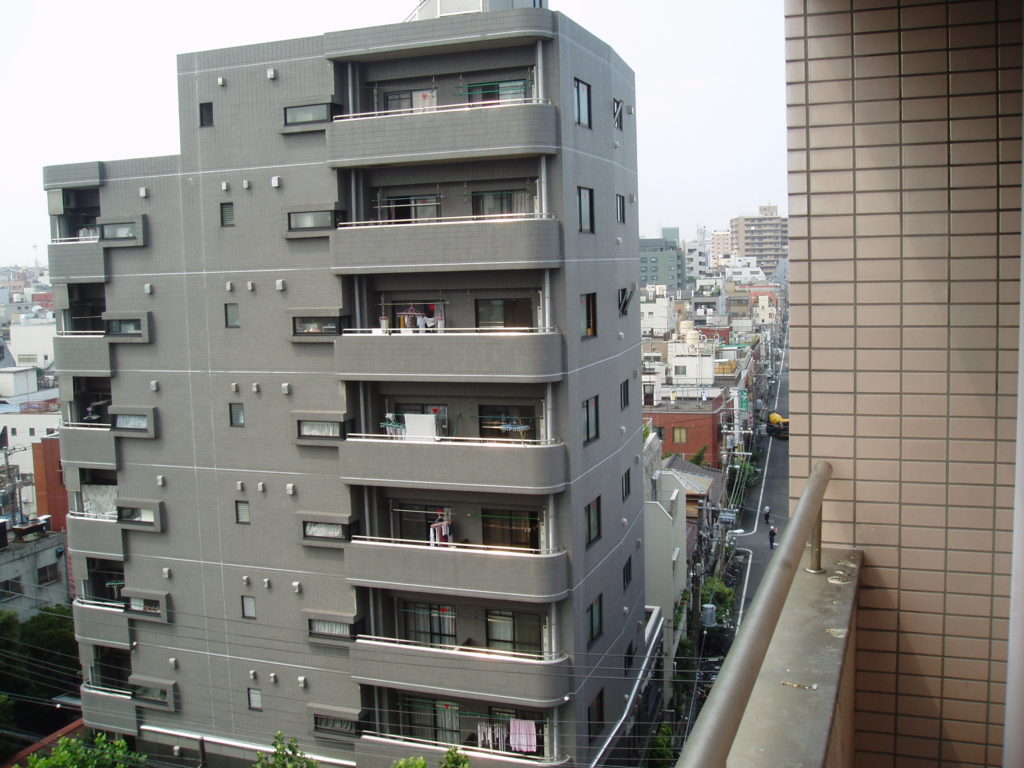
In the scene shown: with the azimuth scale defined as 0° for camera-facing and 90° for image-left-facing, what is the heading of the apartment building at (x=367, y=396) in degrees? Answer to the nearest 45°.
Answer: approximately 0°

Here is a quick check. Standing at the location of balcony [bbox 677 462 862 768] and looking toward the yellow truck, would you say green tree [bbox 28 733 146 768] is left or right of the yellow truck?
left

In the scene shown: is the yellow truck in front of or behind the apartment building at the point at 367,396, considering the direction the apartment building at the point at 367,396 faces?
behind

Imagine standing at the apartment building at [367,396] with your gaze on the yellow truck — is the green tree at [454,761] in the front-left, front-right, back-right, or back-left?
back-right

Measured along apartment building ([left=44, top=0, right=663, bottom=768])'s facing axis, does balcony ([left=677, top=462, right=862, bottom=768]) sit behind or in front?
in front
